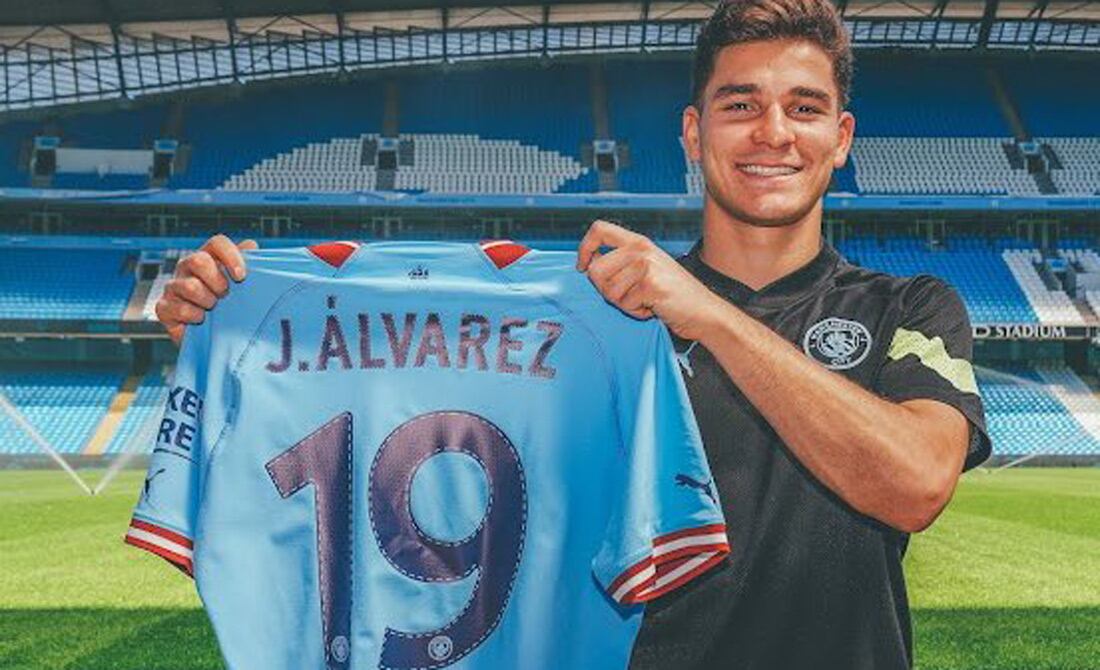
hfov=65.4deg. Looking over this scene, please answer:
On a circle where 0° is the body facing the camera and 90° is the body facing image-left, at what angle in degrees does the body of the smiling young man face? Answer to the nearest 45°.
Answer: approximately 0°
